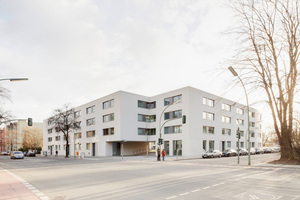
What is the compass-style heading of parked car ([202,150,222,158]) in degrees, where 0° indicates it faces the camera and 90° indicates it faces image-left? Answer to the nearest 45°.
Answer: approximately 45°

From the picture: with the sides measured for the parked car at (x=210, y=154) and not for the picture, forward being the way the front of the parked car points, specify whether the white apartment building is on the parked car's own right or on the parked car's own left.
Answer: on the parked car's own right
